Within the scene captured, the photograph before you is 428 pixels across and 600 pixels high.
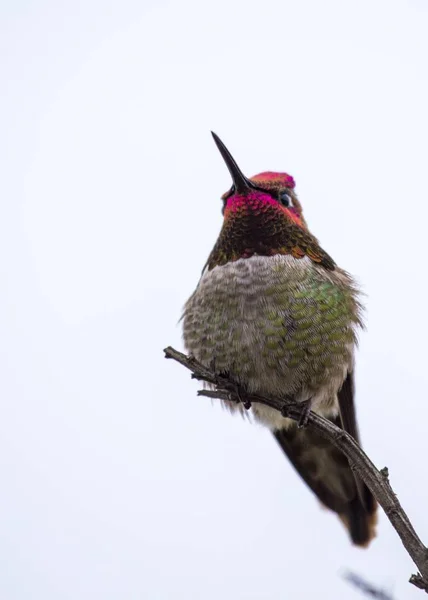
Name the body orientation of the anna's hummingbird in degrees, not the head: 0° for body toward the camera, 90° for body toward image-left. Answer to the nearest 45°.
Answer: approximately 45°
